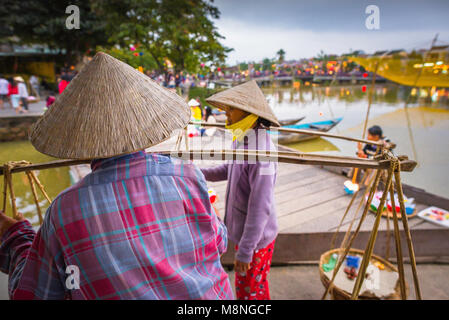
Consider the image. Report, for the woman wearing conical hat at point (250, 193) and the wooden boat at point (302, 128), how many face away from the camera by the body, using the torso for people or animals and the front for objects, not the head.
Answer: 0

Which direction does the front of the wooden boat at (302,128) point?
to the viewer's right

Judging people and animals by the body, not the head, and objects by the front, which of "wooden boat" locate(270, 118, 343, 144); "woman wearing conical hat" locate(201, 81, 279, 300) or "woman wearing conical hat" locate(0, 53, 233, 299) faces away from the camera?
"woman wearing conical hat" locate(0, 53, 233, 299)

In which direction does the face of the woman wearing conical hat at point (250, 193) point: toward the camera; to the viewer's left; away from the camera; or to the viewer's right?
to the viewer's left

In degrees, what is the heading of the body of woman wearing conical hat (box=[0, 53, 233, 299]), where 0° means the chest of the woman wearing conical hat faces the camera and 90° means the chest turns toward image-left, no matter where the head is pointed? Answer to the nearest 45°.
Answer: approximately 180°

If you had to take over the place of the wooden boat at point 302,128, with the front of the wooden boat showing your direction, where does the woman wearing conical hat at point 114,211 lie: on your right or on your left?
on your right

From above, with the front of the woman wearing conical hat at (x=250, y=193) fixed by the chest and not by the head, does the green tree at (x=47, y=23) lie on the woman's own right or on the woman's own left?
on the woman's own right
